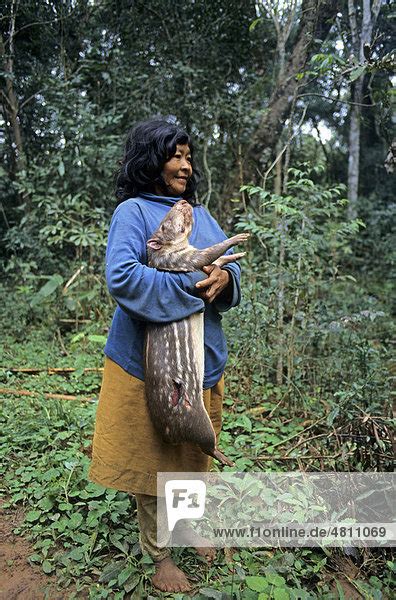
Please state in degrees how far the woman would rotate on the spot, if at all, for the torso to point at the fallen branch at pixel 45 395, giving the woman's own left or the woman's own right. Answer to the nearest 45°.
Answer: approximately 180°

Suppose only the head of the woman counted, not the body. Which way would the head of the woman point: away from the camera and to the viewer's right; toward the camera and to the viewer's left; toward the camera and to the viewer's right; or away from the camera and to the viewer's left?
toward the camera and to the viewer's right

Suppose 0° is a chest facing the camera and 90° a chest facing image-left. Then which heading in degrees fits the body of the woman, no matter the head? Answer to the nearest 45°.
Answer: approximately 315°
